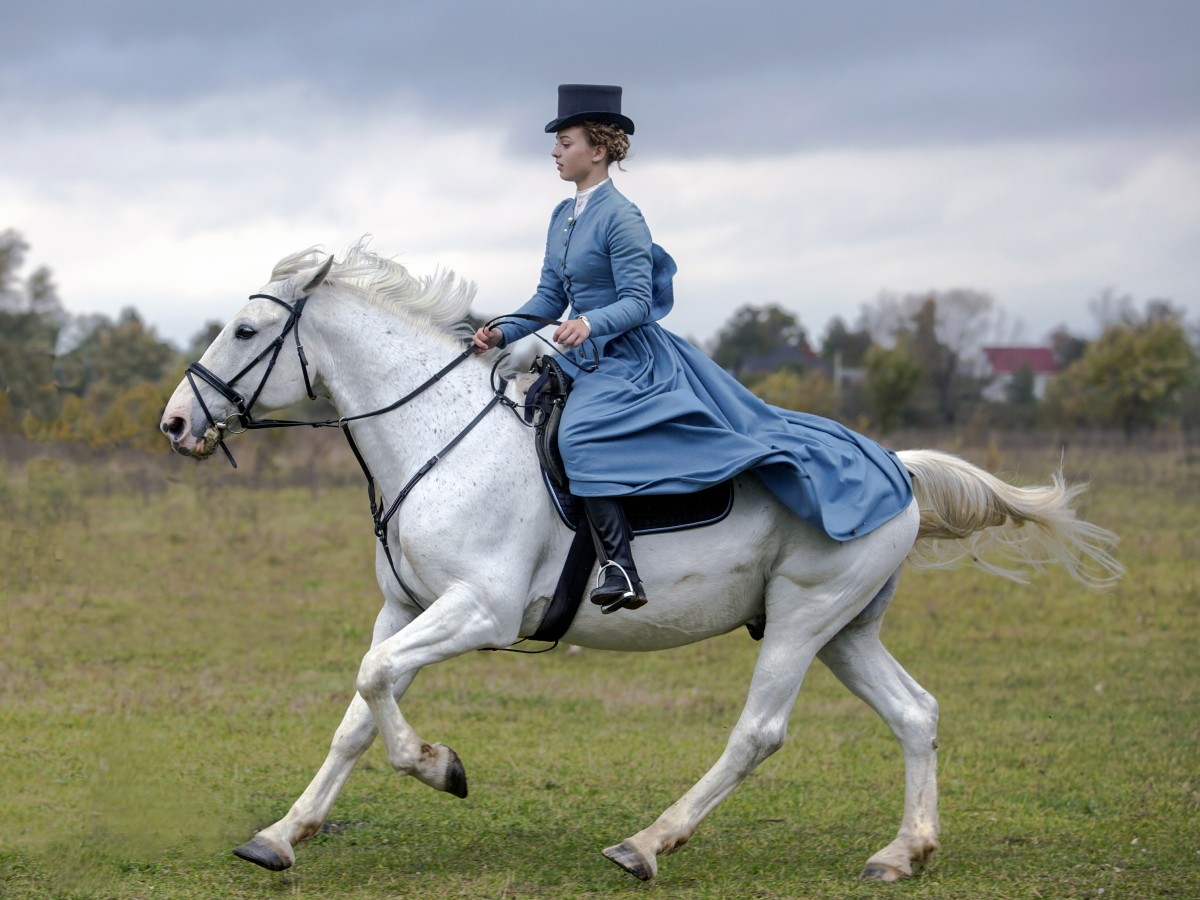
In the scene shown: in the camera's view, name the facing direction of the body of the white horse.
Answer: to the viewer's left

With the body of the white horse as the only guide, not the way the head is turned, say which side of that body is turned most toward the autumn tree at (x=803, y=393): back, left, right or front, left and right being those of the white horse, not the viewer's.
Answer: right

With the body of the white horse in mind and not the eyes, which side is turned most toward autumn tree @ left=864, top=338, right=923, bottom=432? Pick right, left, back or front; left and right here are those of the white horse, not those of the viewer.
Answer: right

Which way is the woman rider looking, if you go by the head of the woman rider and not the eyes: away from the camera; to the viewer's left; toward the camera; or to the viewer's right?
to the viewer's left
